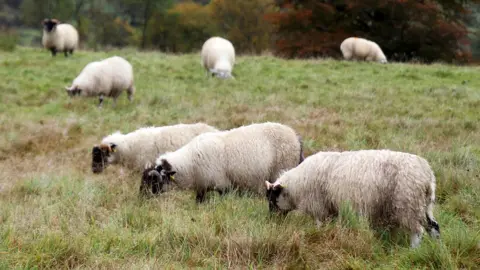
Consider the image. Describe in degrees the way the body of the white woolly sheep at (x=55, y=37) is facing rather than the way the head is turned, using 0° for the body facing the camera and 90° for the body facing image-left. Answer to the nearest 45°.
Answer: approximately 45°

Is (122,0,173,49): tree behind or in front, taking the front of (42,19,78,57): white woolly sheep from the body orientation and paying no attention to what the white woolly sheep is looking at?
behind

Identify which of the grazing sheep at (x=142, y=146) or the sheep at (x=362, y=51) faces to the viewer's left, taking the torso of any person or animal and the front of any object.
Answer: the grazing sheep

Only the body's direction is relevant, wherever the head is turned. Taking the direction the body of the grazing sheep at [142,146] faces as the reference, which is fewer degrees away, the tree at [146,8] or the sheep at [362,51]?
the tree

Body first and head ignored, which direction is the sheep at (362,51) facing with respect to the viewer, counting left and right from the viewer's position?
facing to the right of the viewer

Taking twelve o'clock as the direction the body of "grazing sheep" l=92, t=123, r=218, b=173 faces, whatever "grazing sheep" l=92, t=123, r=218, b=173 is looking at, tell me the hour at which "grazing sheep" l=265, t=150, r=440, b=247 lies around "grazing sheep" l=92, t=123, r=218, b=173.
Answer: "grazing sheep" l=265, t=150, r=440, b=247 is roughly at 8 o'clock from "grazing sheep" l=92, t=123, r=218, b=173.

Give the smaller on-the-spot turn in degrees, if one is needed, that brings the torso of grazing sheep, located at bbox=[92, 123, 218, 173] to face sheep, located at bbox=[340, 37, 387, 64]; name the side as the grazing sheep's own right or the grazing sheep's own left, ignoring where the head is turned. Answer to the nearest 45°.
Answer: approximately 135° to the grazing sheep's own right

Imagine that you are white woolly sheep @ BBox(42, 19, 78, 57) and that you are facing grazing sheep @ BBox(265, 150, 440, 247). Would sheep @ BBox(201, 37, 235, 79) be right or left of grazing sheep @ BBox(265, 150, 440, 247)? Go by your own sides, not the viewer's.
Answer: left

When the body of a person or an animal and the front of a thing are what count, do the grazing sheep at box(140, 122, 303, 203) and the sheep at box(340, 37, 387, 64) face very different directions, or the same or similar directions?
very different directions

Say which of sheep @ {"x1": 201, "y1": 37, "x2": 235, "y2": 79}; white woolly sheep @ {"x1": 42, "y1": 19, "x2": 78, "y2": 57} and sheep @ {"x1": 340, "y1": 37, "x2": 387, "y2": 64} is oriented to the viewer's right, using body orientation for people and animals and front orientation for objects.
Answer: sheep @ {"x1": 340, "y1": 37, "x2": 387, "y2": 64}

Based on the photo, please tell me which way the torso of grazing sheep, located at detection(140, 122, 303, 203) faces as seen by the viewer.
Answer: to the viewer's left

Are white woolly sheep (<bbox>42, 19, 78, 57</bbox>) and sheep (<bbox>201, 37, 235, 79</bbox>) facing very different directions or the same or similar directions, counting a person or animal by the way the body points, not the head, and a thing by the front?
very different directions

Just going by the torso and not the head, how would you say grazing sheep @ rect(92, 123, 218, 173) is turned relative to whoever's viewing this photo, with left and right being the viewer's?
facing to the left of the viewer

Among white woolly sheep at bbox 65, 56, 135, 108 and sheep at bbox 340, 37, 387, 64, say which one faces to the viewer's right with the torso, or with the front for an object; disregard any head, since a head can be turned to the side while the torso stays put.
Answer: the sheep
